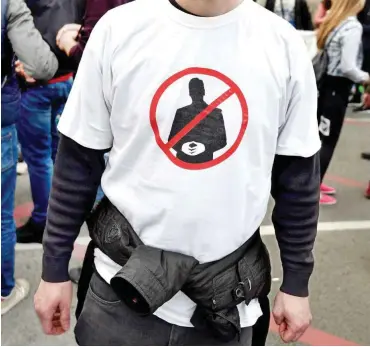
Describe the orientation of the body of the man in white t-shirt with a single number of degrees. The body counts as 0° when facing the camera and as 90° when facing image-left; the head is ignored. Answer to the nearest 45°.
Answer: approximately 0°

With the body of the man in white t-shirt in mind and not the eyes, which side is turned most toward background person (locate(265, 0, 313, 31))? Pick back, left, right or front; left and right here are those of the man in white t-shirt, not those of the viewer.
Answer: back
